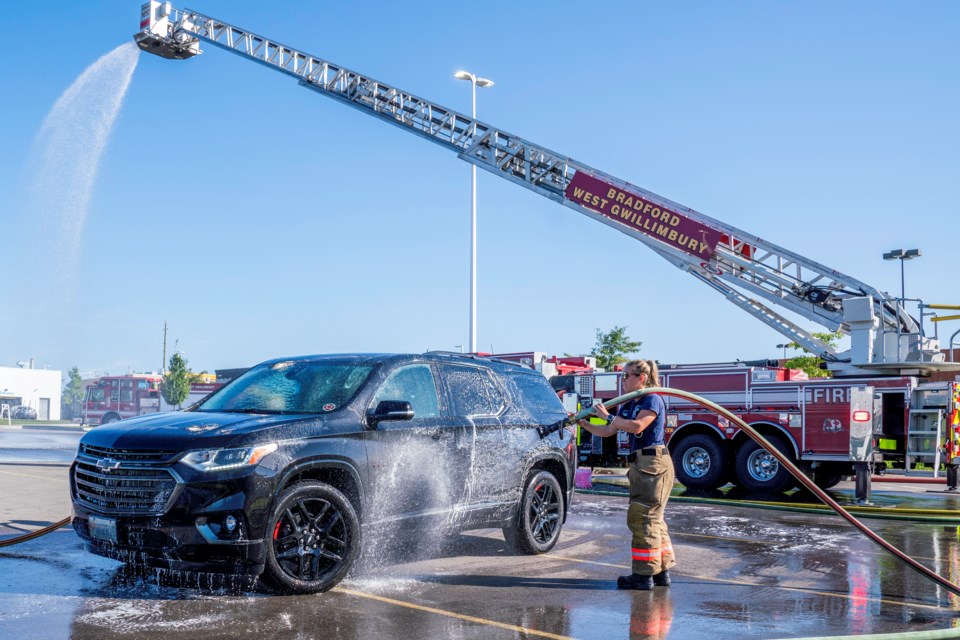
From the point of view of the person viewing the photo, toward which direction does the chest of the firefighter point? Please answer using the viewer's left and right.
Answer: facing to the left of the viewer

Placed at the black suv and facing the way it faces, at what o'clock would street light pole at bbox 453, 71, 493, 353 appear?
The street light pole is roughly at 5 o'clock from the black suv.

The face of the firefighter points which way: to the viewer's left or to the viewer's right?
to the viewer's left

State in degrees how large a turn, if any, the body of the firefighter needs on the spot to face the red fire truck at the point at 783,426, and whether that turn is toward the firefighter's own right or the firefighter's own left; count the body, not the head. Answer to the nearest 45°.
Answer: approximately 90° to the firefighter's own right

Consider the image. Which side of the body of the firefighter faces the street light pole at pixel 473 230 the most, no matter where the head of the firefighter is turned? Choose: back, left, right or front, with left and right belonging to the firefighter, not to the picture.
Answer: right

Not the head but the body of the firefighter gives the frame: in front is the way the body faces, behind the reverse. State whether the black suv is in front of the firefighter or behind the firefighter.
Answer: in front

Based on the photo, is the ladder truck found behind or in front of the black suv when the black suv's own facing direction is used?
behind

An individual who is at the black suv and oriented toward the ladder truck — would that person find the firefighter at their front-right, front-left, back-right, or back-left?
front-right

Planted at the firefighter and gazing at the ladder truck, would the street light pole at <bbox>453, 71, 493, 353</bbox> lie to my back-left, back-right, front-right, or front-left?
front-left

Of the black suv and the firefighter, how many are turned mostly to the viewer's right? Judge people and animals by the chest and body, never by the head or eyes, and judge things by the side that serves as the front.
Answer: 0

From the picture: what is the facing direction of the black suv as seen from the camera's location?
facing the viewer and to the left of the viewer

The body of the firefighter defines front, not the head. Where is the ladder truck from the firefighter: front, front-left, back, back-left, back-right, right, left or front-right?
right
